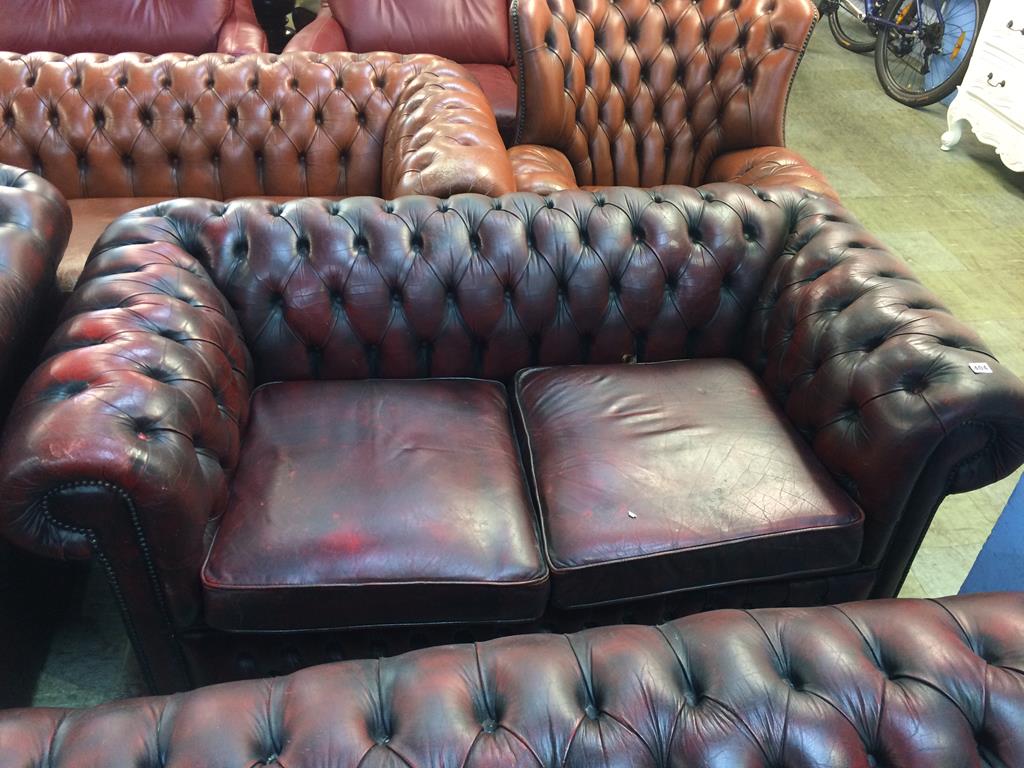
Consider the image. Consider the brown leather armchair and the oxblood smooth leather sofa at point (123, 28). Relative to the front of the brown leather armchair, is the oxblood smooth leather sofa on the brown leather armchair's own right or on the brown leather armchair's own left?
on the brown leather armchair's own right

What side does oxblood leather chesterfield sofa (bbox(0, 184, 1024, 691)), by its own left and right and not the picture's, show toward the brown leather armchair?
back

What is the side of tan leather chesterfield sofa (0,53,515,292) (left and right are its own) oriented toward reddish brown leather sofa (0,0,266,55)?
back

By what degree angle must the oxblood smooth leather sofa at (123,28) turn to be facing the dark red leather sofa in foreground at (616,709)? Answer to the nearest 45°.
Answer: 0° — it already faces it

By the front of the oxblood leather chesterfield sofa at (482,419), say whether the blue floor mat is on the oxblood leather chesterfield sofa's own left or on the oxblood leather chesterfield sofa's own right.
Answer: on the oxblood leather chesterfield sofa's own left

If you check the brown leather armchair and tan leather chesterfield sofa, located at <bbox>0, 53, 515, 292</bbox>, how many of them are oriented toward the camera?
2

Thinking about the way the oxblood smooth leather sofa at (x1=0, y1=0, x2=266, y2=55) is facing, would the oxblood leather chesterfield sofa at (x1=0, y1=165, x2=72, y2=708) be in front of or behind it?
in front

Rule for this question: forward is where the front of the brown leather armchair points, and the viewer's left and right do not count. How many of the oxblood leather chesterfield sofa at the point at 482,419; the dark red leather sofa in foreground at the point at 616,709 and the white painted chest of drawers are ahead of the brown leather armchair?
2

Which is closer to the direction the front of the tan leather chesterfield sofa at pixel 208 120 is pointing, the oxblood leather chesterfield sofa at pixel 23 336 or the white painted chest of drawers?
the oxblood leather chesterfield sofa
